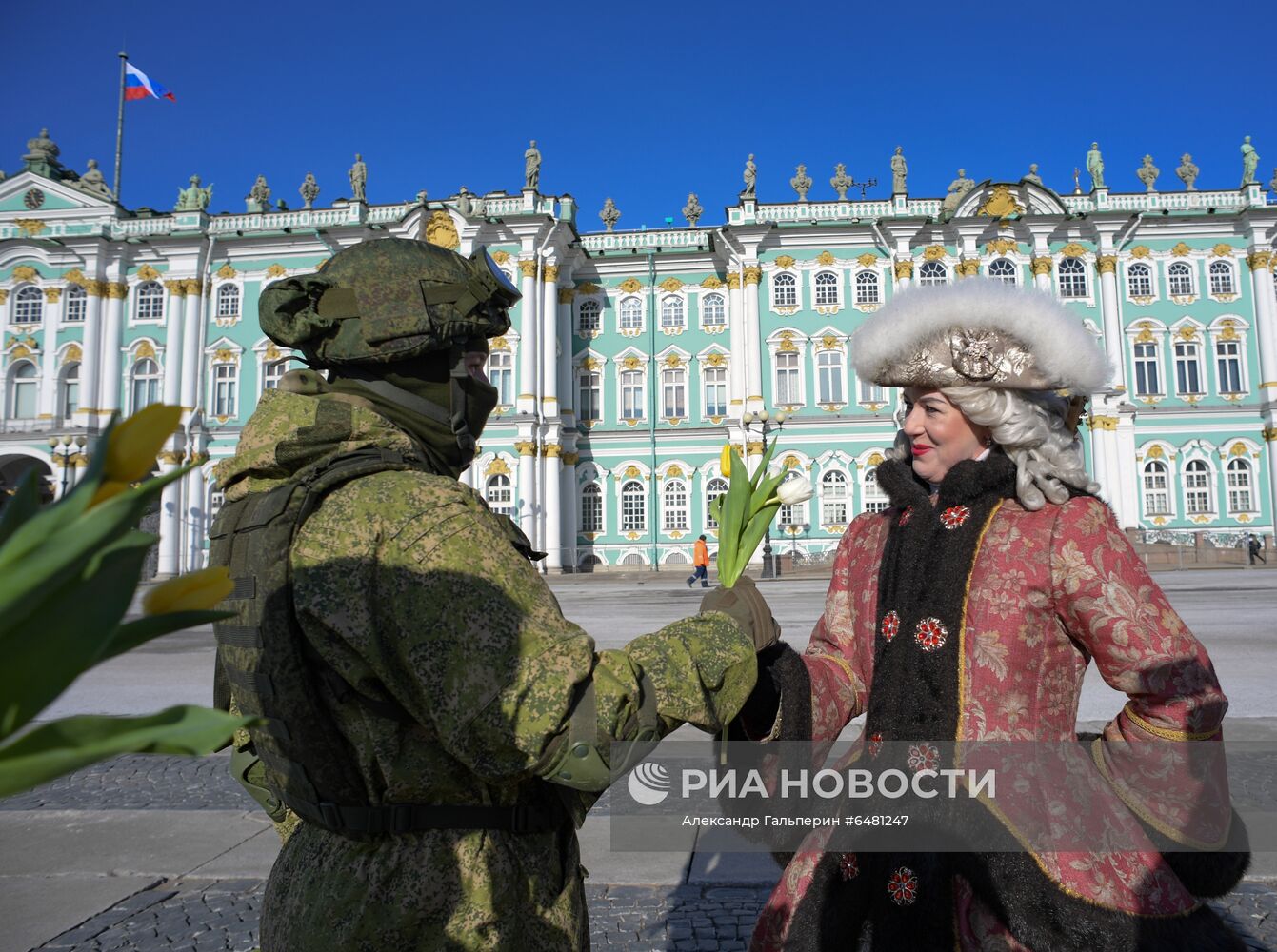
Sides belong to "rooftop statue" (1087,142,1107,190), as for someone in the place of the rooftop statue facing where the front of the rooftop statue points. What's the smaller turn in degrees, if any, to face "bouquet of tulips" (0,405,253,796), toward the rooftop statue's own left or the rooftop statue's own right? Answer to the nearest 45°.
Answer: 0° — it already faces it

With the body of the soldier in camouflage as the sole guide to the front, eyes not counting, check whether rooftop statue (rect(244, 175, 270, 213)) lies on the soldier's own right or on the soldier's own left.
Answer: on the soldier's own left

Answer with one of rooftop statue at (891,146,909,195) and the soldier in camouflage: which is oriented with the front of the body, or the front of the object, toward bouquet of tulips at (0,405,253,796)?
the rooftop statue

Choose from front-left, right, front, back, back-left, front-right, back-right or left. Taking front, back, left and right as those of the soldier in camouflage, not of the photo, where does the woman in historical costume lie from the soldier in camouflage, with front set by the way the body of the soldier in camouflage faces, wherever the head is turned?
front

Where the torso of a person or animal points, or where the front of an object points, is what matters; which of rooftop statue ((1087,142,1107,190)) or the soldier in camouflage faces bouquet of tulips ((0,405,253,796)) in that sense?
the rooftop statue

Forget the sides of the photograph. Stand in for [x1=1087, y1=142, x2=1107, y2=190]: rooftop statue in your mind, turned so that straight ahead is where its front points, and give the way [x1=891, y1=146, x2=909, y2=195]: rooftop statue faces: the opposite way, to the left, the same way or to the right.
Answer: the same way

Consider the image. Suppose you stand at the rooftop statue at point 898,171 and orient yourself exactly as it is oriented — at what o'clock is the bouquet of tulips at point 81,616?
The bouquet of tulips is roughly at 12 o'clock from the rooftop statue.

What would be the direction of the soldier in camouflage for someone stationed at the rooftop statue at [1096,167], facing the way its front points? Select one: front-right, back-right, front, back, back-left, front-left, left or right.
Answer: front

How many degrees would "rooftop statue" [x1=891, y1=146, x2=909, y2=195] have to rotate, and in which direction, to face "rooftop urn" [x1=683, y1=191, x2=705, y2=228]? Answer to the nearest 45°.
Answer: approximately 90° to its right

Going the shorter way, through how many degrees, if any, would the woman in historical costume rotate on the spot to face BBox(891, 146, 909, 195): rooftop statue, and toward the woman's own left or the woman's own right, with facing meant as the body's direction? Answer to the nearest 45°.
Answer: approximately 135° to the woman's own right

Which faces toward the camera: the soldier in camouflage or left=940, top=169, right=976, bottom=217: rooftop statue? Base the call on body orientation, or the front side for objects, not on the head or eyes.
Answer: the rooftop statue

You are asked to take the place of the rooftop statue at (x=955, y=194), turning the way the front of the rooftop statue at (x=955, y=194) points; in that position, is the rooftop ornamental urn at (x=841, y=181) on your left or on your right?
on your right

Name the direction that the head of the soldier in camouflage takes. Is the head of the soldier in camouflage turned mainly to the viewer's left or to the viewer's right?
to the viewer's right

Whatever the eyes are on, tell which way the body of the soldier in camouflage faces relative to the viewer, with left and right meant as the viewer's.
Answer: facing to the right of the viewer

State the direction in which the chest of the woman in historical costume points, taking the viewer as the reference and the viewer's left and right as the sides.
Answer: facing the viewer and to the left of the viewer

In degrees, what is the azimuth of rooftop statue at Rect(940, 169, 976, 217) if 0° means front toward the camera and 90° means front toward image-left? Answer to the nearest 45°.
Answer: approximately 0°

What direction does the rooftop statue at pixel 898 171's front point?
toward the camera

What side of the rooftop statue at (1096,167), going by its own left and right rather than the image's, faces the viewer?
front
